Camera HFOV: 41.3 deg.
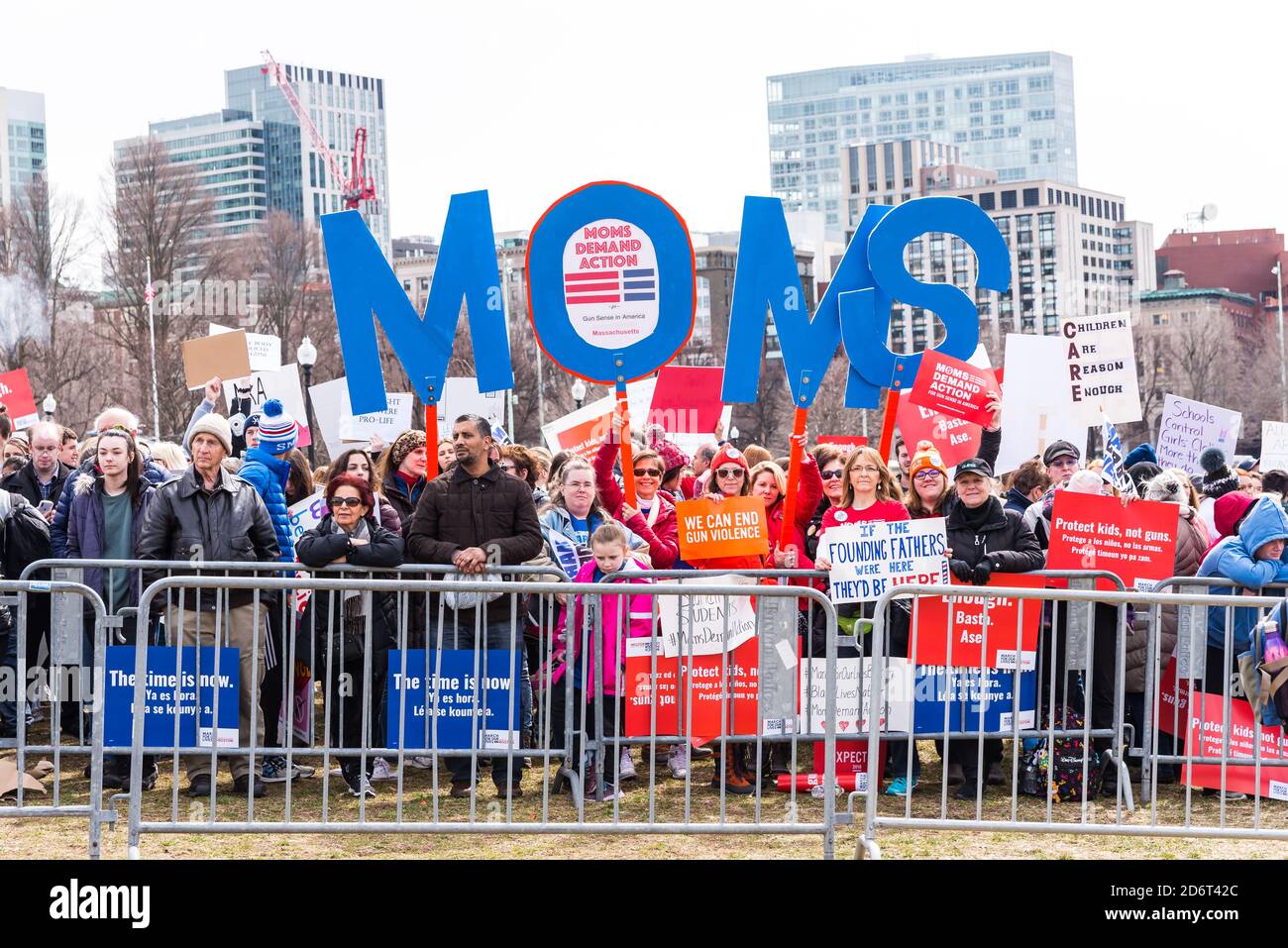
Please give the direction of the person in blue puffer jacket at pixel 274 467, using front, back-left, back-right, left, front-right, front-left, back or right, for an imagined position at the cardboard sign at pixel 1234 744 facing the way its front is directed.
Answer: right

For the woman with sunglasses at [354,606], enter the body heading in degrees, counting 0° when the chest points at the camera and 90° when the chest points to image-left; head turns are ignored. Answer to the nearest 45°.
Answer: approximately 0°

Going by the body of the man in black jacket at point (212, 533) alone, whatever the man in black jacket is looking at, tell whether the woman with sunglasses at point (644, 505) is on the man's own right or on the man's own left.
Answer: on the man's own left

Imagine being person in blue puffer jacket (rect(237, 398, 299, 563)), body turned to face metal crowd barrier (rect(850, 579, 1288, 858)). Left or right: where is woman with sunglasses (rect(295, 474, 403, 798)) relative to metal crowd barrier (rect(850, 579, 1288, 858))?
right

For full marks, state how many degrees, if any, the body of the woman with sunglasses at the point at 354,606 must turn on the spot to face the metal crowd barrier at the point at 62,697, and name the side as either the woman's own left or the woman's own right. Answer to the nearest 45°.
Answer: approximately 45° to the woman's own right

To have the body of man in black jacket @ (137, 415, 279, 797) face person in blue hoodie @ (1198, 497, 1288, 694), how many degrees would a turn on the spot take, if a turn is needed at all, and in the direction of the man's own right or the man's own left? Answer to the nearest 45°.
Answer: approximately 90° to the man's own left

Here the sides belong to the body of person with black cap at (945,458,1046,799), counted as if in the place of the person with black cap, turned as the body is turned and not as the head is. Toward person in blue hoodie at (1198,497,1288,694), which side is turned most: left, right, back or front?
left

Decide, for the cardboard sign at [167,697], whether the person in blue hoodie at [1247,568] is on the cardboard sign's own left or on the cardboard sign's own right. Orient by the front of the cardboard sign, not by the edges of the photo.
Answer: on the cardboard sign's own left

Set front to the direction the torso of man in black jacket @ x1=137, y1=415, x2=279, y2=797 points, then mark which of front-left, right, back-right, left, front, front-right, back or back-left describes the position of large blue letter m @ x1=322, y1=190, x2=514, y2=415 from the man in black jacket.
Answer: back-left

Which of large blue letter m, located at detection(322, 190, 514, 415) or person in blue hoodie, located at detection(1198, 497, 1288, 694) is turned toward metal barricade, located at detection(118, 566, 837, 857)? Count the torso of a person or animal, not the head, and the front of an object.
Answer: the large blue letter m

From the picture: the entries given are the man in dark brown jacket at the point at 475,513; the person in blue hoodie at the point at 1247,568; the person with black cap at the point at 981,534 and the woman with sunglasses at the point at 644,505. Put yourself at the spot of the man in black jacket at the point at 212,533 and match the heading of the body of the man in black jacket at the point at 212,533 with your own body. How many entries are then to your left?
4
